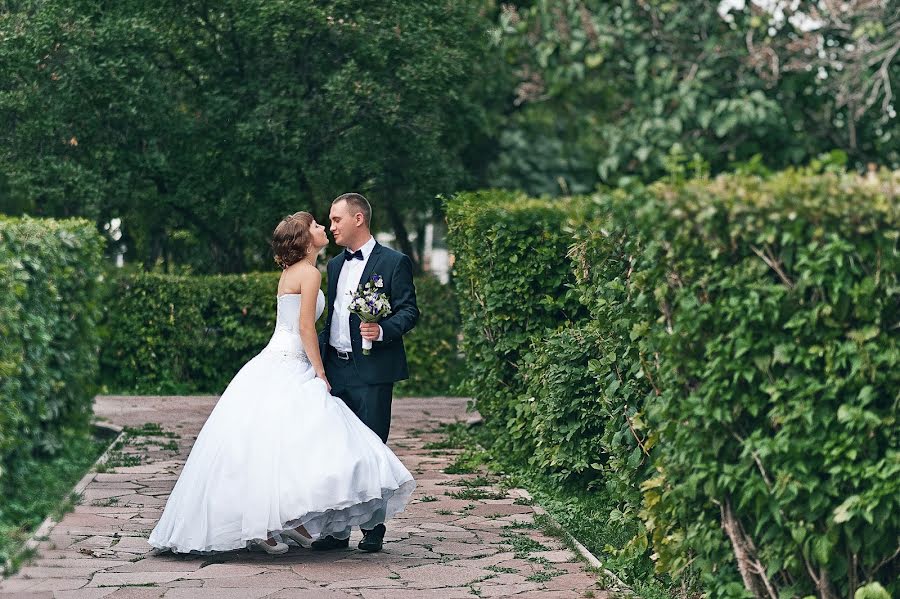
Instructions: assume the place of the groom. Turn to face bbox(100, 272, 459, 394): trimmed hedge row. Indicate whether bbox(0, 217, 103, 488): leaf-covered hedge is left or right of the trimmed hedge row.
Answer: left

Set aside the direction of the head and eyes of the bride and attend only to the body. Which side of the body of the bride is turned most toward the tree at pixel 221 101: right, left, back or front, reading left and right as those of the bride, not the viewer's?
left

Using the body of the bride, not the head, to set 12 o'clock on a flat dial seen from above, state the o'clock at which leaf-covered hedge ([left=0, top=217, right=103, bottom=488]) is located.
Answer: The leaf-covered hedge is roughly at 8 o'clock from the bride.

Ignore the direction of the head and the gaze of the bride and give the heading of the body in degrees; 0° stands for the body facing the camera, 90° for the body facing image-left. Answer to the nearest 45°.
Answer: approximately 270°

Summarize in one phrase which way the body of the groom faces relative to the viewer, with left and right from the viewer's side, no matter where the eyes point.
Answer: facing the viewer and to the left of the viewer

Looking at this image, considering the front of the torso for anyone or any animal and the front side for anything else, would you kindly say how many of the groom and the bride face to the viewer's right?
1

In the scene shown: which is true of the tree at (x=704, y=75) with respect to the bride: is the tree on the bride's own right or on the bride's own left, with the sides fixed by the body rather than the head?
on the bride's own left

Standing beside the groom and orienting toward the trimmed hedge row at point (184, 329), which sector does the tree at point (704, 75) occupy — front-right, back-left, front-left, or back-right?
front-right

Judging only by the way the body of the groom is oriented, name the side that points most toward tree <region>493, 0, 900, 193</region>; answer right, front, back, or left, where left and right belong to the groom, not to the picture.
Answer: back

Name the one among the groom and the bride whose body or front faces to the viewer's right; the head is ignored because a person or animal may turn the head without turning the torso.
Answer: the bride

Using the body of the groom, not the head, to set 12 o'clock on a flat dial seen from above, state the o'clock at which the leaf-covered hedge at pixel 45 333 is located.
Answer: The leaf-covered hedge is roughly at 3 o'clock from the groom.
